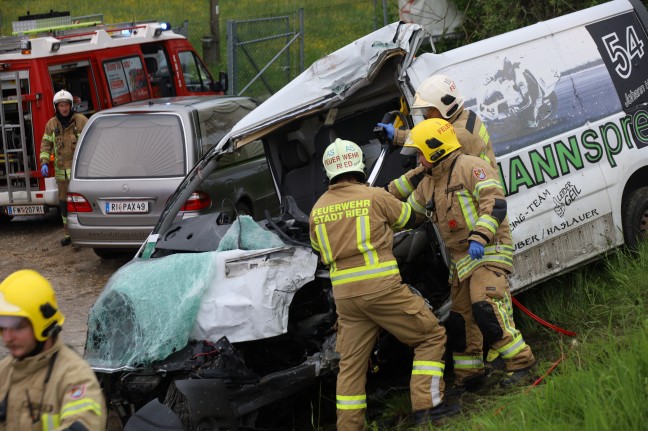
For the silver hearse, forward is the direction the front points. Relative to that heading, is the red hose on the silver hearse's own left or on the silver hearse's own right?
on the silver hearse's own right

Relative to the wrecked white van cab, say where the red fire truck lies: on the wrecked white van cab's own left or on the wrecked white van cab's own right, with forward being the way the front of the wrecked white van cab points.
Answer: on the wrecked white van cab's own right

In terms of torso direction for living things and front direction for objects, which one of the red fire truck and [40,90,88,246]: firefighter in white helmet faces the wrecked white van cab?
the firefighter in white helmet

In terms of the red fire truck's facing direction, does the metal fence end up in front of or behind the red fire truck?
in front

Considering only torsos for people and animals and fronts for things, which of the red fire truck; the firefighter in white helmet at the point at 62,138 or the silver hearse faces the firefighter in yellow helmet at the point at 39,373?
the firefighter in white helmet at the point at 62,138

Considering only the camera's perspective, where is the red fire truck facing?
facing away from the viewer and to the right of the viewer

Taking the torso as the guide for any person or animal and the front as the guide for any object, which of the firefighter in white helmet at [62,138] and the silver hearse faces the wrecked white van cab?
the firefighter in white helmet

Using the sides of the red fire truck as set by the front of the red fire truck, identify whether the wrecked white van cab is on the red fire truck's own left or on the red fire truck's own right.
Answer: on the red fire truck's own right

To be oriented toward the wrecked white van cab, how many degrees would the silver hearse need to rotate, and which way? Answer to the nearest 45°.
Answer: approximately 135° to its right

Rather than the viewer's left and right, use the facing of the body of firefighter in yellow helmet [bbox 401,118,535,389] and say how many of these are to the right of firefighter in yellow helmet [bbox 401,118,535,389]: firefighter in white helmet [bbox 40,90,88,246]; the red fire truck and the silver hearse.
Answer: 3

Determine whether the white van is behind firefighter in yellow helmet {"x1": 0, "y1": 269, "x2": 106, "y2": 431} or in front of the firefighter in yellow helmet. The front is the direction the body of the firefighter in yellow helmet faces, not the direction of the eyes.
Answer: behind

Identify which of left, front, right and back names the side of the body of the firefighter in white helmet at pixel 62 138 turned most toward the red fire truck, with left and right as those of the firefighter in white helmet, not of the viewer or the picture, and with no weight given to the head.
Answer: back

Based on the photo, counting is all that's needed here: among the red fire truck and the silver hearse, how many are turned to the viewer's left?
0

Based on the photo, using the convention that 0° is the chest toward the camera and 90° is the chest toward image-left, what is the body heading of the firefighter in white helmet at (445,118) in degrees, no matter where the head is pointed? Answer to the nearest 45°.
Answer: approximately 90°
